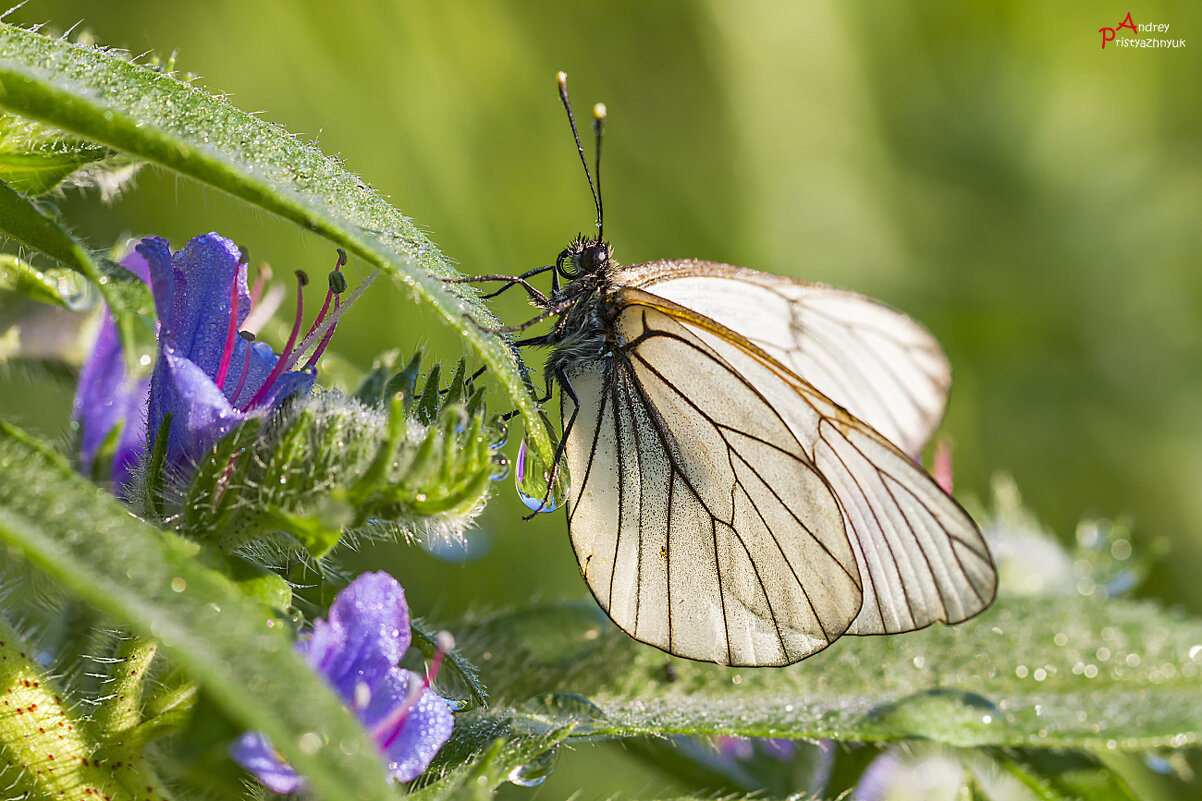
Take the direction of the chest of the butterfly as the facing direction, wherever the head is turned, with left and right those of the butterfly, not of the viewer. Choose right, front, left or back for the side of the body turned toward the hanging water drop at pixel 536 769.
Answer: front

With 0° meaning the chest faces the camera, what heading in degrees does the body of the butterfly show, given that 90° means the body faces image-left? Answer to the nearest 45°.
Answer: approximately 90°

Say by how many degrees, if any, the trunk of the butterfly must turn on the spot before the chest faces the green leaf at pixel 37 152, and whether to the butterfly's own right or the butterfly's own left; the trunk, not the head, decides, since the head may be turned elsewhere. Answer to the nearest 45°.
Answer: approximately 45° to the butterfly's own left

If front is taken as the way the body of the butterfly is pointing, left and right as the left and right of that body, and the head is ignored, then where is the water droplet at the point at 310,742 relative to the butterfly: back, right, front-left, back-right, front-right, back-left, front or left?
left
